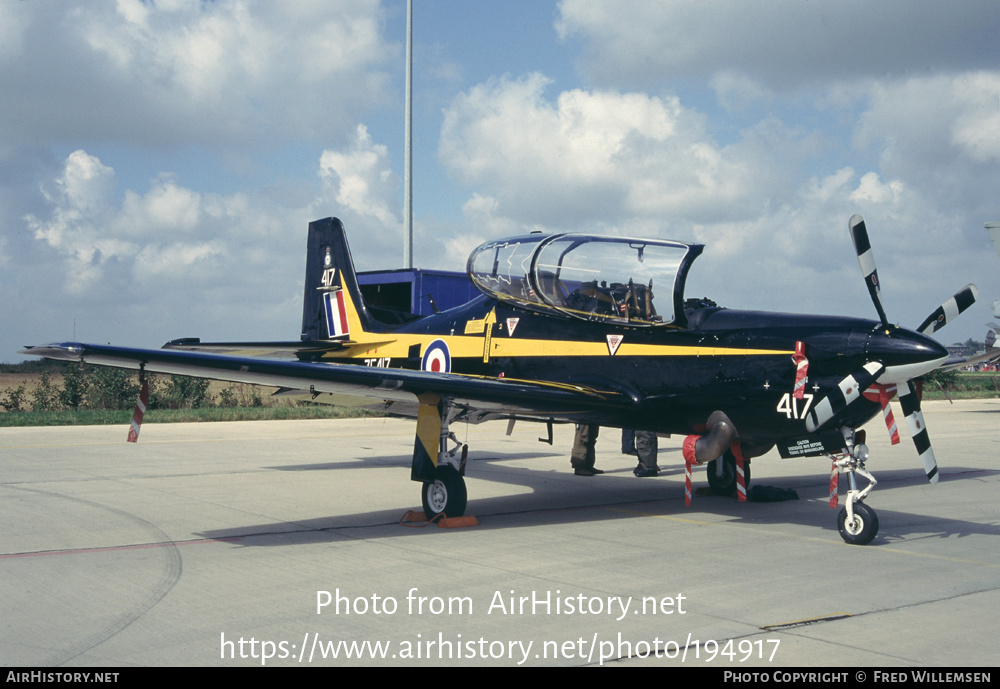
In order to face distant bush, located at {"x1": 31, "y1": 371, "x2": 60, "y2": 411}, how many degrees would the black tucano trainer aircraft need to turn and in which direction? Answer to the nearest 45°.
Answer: approximately 180°

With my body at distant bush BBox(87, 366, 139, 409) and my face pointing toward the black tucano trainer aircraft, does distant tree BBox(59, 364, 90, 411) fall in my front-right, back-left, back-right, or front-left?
back-right

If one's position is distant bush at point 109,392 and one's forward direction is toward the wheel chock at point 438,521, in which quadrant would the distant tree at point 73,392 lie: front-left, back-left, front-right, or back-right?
back-right

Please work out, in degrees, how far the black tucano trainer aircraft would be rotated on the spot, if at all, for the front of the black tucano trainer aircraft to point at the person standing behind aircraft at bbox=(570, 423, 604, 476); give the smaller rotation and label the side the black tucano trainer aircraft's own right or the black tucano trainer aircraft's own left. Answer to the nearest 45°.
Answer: approximately 135° to the black tucano trainer aircraft's own left

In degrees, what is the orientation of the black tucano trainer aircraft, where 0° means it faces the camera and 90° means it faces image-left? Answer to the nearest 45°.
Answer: approximately 315°

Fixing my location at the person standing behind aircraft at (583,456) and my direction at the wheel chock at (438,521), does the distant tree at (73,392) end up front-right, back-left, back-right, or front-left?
back-right

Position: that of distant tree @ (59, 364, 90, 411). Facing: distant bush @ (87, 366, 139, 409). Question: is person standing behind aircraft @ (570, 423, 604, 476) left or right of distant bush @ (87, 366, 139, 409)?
right
